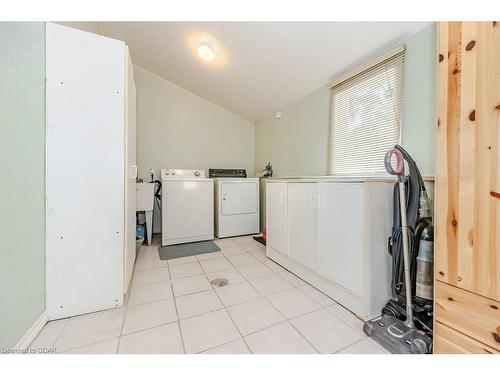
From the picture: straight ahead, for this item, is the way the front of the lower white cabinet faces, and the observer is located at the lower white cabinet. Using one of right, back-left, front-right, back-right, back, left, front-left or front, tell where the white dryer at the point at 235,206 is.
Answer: right

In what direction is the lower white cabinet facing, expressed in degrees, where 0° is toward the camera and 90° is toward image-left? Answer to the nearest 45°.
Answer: approximately 45°

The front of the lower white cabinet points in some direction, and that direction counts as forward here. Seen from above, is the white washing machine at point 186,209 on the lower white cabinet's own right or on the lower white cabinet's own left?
on the lower white cabinet's own right

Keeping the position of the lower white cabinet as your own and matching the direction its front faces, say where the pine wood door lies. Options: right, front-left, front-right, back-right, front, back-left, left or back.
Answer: left

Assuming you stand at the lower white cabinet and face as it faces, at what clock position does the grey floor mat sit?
The grey floor mat is roughly at 2 o'clock from the lower white cabinet.

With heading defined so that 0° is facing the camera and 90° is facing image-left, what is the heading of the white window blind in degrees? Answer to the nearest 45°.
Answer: approximately 45°
